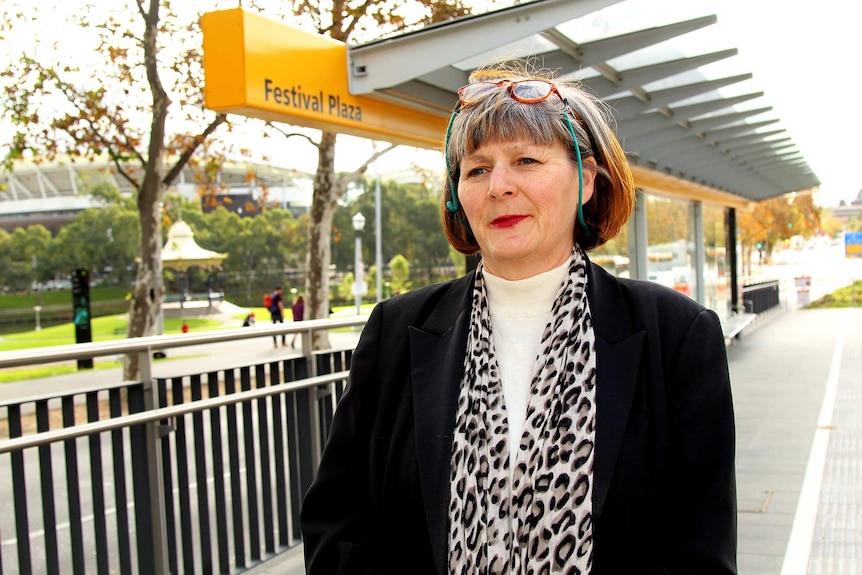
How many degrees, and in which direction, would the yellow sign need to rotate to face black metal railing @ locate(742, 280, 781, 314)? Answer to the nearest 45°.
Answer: approximately 90° to its left

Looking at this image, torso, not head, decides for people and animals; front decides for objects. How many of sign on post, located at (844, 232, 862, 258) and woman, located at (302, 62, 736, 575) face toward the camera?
2

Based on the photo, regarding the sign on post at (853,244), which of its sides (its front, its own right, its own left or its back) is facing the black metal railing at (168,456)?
front

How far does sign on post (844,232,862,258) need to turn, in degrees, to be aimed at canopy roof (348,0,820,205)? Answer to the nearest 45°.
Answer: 0° — it already faces it

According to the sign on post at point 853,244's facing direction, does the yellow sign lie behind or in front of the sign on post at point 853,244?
in front

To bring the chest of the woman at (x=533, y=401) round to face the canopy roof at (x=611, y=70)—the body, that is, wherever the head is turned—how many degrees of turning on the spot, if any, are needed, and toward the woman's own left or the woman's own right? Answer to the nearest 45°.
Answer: approximately 180°
